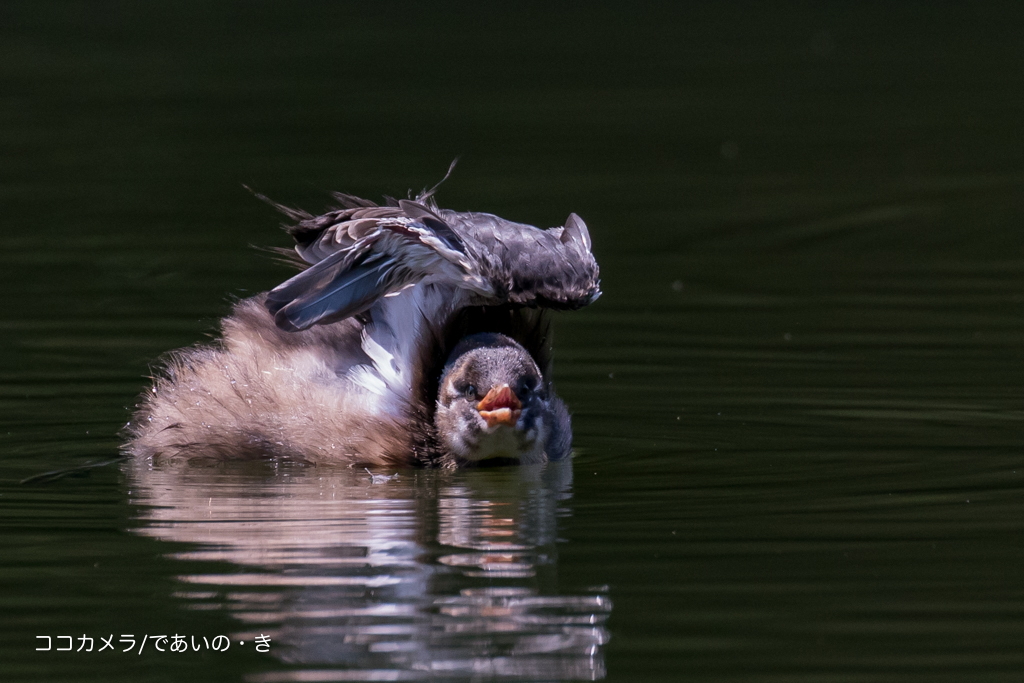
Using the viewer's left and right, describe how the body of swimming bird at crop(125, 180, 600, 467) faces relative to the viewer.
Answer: facing the viewer and to the right of the viewer
